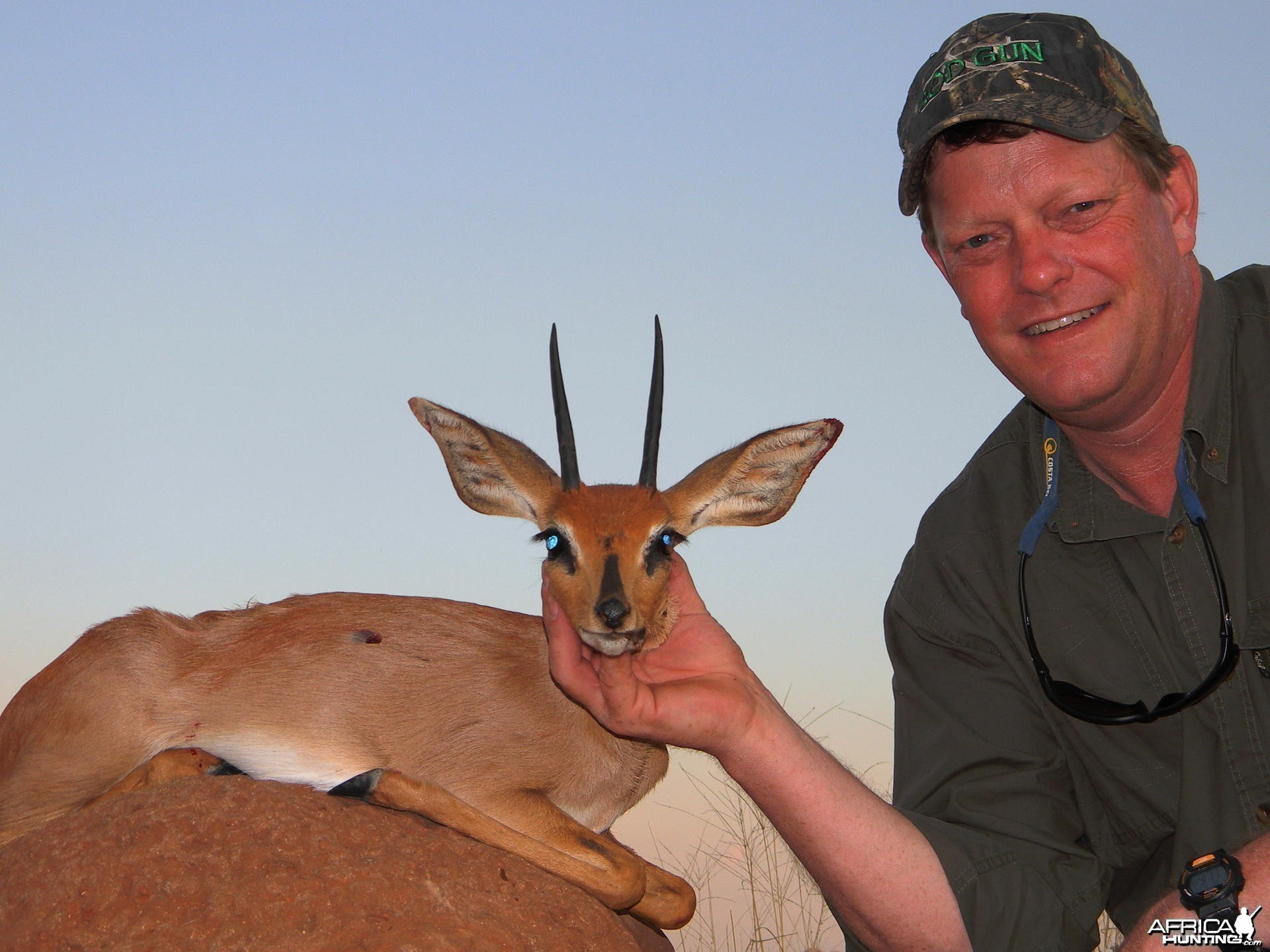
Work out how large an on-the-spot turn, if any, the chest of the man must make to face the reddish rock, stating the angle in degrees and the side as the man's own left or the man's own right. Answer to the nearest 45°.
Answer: approximately 45° to the man's own right

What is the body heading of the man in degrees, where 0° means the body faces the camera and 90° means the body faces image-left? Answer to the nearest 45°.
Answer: approximately 0°
